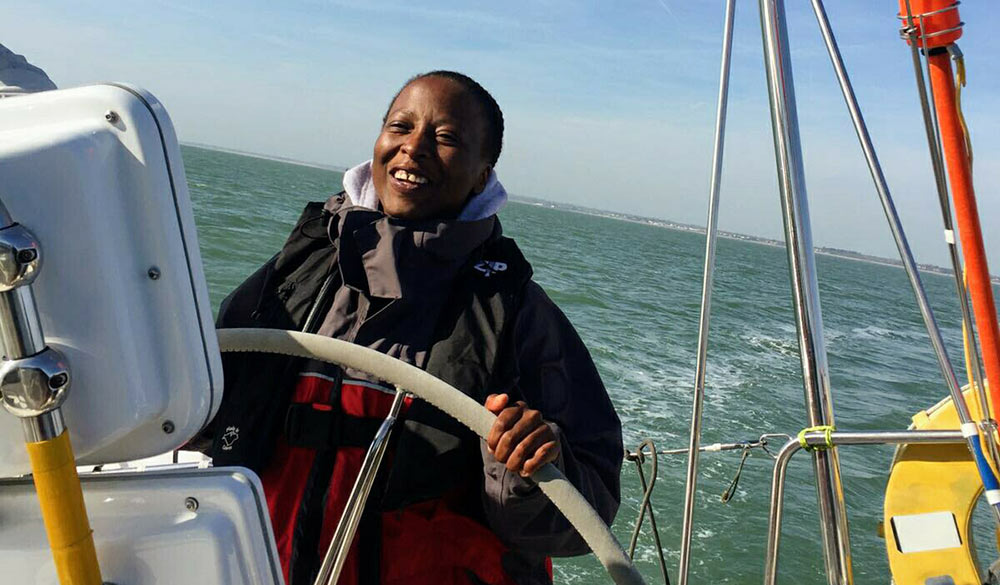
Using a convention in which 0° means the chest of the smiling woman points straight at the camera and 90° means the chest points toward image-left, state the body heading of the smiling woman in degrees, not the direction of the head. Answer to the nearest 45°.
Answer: approximately 45°

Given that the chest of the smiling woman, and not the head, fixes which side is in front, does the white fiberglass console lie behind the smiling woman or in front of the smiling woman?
in front
